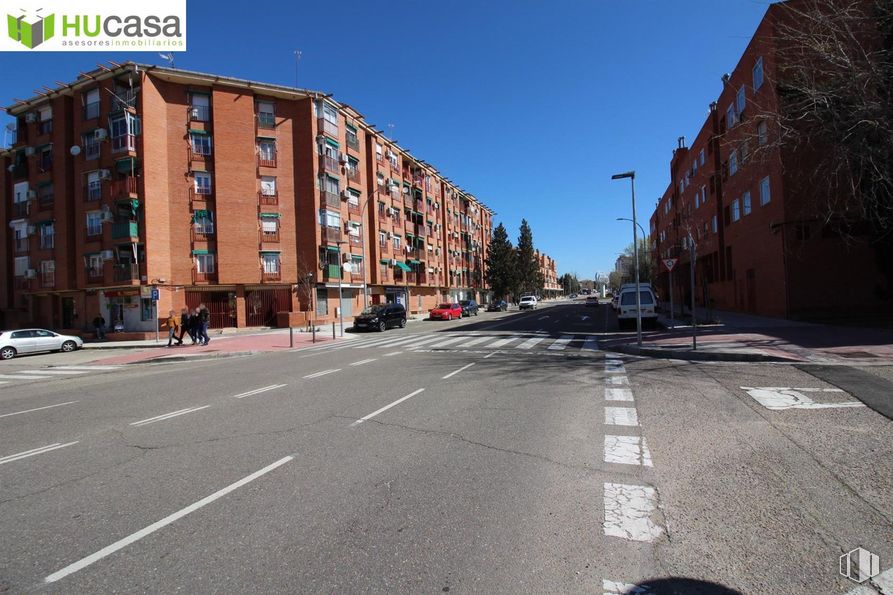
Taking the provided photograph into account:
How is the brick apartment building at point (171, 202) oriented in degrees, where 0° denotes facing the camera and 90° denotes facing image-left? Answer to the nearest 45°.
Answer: approximately 315°

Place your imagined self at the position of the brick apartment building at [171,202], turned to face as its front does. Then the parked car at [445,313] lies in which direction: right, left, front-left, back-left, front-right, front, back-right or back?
front-left

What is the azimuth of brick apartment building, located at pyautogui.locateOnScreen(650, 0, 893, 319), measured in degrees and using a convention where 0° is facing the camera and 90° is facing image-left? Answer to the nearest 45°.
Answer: approximately 45°

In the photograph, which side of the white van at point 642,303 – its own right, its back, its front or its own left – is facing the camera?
back

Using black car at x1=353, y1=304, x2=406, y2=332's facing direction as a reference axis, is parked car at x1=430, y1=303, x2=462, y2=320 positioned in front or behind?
behind

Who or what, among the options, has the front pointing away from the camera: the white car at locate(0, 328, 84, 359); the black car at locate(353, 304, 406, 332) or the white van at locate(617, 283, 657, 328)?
the white van at locate(617, 283, 657, 328)

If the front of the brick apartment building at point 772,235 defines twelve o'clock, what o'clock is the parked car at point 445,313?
The parked car is roughly at 2 o'clock from the brick apartment building.

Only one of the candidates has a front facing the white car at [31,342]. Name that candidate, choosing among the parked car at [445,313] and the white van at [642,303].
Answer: the parked car

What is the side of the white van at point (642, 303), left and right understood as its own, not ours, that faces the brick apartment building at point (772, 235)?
right

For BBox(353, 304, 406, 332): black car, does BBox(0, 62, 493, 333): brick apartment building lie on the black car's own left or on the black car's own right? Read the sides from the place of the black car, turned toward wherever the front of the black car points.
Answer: on the black car's own right

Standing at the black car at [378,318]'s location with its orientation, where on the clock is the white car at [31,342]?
The white car is roughly at 1 o'clock from the black car.

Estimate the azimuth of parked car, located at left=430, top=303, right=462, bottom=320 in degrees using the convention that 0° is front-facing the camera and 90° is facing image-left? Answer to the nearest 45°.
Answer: approximately 45°
